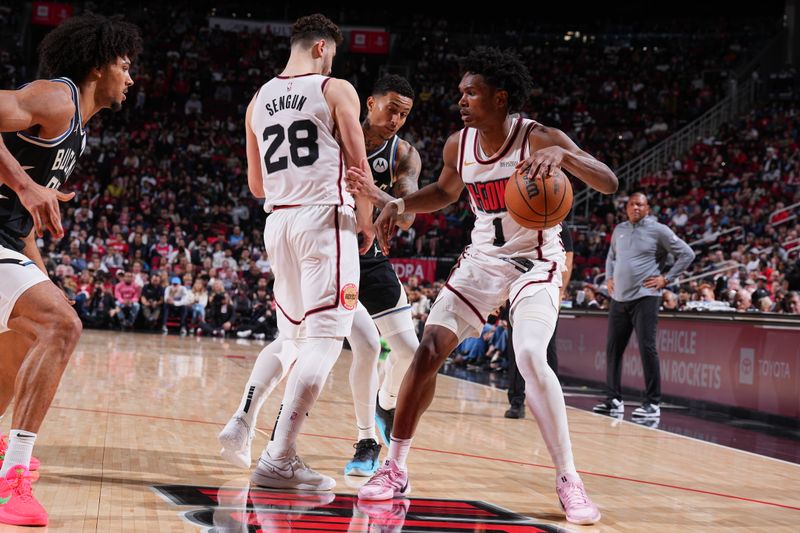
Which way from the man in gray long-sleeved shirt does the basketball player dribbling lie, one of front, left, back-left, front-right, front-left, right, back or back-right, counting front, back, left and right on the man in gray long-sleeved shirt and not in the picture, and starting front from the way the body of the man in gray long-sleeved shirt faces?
front-left

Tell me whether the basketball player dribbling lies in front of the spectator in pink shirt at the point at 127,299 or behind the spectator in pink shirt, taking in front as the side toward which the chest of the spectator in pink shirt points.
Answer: in front

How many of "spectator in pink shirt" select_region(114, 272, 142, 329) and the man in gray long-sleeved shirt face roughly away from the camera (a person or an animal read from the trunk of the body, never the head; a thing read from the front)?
0

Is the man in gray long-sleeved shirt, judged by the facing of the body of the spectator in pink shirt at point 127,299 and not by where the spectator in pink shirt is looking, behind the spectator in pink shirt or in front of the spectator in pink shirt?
in front

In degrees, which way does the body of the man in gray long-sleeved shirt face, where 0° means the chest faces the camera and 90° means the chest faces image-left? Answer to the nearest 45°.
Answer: approximately 45°

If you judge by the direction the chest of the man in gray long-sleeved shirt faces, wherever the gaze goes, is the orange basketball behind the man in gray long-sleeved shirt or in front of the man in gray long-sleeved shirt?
in front

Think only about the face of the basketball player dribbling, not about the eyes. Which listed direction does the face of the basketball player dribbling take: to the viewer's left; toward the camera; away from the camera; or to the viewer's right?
to the viewer's left

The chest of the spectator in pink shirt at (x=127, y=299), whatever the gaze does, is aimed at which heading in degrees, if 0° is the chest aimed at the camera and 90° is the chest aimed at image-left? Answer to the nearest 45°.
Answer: approximately 0°

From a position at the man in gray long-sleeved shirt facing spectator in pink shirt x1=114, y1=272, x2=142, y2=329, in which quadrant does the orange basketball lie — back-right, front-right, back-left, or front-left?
back-left

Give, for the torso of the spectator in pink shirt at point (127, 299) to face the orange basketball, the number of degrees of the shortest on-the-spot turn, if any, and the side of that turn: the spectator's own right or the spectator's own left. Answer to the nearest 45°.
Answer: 0° — they already face it
